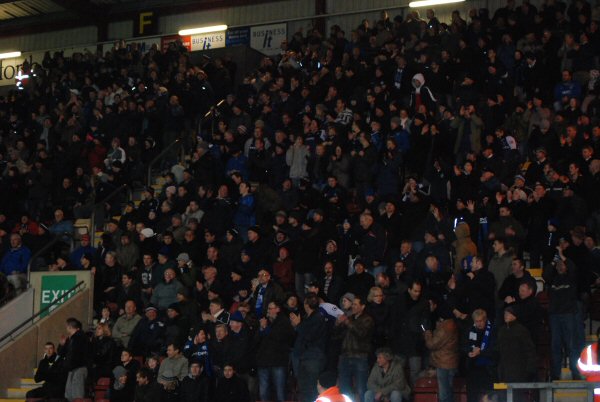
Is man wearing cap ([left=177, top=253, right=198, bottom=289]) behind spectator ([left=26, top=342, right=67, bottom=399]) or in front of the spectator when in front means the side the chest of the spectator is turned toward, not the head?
behind

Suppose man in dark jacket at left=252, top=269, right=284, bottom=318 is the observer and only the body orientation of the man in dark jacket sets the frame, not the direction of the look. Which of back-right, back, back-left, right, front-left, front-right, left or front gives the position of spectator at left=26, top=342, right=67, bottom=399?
front-right

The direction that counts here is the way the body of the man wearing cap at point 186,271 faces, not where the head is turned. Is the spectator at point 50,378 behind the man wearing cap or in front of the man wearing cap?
in front

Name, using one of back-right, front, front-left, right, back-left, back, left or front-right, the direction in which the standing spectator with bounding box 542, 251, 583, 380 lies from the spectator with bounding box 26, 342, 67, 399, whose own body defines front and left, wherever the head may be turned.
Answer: left

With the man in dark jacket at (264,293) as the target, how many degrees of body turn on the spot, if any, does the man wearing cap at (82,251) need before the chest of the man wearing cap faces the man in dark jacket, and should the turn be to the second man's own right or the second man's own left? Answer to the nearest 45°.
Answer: approximately 90° to the second man's own left

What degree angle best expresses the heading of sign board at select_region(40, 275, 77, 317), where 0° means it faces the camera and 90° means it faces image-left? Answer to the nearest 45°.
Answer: approximately 0°

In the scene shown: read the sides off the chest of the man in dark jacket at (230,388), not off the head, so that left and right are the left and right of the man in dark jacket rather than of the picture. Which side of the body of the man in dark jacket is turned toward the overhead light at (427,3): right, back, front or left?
back

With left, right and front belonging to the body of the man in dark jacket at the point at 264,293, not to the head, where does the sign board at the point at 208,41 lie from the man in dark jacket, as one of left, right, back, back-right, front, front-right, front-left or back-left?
back-right

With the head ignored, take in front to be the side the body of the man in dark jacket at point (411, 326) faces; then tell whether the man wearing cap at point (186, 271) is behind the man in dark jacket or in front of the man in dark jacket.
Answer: behind

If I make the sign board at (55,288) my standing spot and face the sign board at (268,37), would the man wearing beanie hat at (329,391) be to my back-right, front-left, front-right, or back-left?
back-right

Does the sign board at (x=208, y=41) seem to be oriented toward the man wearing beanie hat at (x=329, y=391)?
yes

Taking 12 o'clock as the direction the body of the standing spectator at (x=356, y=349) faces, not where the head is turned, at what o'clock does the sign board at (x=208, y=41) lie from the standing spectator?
The sign board is roughly at 4 o'clock from the standing spectator.

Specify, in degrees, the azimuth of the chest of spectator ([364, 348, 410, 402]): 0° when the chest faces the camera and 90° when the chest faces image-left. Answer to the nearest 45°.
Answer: approximately 45°
